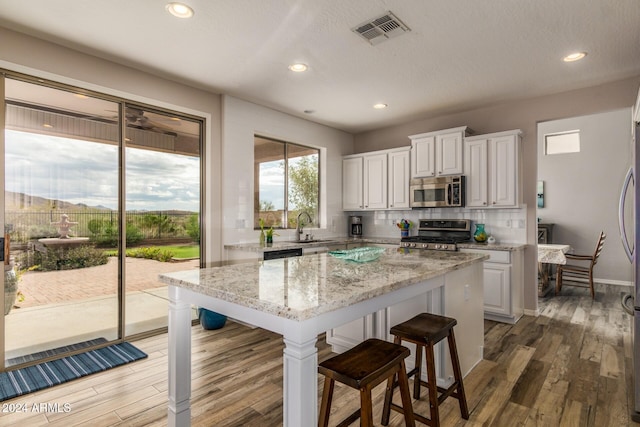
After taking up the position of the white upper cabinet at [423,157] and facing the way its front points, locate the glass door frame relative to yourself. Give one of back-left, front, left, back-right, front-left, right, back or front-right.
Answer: front-right

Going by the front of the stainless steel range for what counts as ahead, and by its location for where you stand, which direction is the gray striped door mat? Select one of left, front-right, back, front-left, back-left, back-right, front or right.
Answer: front

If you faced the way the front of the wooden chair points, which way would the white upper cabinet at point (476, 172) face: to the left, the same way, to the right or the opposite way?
to the left

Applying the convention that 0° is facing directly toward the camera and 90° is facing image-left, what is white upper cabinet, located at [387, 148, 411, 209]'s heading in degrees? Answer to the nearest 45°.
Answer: approximately 45°

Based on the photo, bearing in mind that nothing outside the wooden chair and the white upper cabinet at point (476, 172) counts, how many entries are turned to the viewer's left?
1

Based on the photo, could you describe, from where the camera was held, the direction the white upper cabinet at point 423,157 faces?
facing the viewer

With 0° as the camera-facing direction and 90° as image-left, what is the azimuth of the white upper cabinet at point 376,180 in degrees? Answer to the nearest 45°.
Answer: approximately 45°

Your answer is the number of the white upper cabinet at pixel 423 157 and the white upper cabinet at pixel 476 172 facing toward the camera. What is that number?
2

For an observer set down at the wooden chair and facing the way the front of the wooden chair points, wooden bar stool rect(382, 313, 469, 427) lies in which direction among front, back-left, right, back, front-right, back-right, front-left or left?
left

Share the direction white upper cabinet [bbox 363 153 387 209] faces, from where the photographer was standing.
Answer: facing the viewer and to the left of the viewer

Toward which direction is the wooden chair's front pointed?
to the viewer's left

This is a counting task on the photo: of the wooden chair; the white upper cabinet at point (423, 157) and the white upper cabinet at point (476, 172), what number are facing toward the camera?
2

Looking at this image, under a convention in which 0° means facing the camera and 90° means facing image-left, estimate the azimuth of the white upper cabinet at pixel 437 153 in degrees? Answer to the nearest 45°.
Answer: approximately 45°

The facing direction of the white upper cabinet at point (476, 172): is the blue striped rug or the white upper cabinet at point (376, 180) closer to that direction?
the blue striped rug

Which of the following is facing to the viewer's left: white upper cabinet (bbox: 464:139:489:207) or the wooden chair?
the wooden chair

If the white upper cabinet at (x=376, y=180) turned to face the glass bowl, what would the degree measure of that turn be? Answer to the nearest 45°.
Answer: approximately 45° to its left

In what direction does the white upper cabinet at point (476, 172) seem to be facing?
toward the camera

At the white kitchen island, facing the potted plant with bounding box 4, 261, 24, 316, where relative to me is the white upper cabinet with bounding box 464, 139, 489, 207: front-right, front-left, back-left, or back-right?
back-right

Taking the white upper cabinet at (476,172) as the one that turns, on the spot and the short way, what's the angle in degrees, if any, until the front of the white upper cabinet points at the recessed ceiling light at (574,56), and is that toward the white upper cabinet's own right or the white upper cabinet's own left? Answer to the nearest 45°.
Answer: approximately 45° to the white upper cabinet's own left
